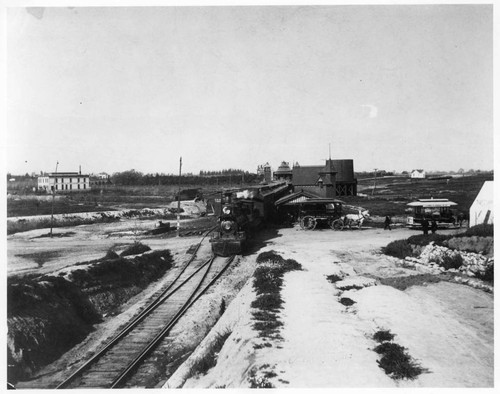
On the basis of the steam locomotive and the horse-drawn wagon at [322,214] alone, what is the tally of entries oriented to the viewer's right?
1

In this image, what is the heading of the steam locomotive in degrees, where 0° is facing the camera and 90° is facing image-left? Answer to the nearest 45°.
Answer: approximately 45°

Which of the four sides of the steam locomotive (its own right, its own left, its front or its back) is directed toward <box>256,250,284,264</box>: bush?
front

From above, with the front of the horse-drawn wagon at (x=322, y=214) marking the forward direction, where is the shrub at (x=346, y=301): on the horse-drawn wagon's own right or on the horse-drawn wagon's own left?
on the horse-drawn wagon's own right

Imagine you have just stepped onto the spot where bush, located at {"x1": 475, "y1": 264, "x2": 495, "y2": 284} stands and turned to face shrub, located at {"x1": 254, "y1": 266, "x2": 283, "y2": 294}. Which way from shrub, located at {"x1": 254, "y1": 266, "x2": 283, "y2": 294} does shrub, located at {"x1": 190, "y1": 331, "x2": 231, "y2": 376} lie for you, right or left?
left

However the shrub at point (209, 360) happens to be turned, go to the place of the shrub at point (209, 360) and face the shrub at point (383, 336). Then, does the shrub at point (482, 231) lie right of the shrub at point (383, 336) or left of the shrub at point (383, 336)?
left

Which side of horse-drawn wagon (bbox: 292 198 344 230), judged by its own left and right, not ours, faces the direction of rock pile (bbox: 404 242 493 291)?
right

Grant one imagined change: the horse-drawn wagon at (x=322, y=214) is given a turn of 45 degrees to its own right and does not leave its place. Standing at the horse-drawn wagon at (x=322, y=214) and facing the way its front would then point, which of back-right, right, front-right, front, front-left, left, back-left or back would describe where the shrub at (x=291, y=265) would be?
front-right

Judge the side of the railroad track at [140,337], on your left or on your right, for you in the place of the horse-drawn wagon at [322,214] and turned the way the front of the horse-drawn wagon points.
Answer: on your right

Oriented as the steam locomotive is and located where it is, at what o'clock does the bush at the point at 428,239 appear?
The bush is roughly at 8 o'clock from the steam locomotive.

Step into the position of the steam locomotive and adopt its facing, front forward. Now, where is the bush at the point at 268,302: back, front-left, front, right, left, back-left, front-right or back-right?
front-left

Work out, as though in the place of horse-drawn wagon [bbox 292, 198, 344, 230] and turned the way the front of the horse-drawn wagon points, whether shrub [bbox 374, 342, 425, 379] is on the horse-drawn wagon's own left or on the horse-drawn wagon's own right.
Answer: on the horse-drawn wagon's own right

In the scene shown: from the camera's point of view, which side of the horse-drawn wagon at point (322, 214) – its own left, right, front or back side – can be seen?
right
